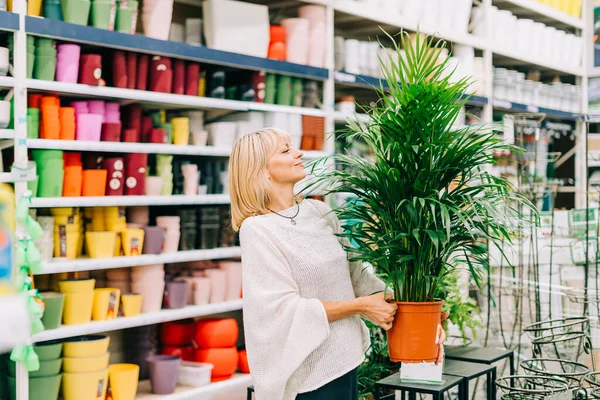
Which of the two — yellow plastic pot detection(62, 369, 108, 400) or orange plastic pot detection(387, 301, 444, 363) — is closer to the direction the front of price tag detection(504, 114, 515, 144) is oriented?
the orange plastic pot

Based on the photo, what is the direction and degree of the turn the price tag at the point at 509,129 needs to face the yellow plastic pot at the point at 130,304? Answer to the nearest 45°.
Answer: approximately 90° to its right

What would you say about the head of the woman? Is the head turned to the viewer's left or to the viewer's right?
to the viewer's right

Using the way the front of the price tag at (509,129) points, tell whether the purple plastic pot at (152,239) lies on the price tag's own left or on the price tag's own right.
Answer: on the price tag's own right

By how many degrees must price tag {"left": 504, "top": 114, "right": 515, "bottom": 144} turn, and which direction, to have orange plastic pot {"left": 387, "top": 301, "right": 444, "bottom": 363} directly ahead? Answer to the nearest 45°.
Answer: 0° — it already faces it

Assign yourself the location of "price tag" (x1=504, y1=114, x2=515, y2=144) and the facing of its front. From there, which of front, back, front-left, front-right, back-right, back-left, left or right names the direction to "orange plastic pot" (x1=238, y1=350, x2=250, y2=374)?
right

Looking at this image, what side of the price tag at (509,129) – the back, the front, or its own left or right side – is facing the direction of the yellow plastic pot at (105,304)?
right

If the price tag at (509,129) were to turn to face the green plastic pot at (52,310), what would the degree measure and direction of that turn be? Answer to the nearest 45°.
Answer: approximately 45° to its right

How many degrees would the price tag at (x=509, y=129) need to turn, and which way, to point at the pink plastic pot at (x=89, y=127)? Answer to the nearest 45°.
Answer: approximately 90° to its right
